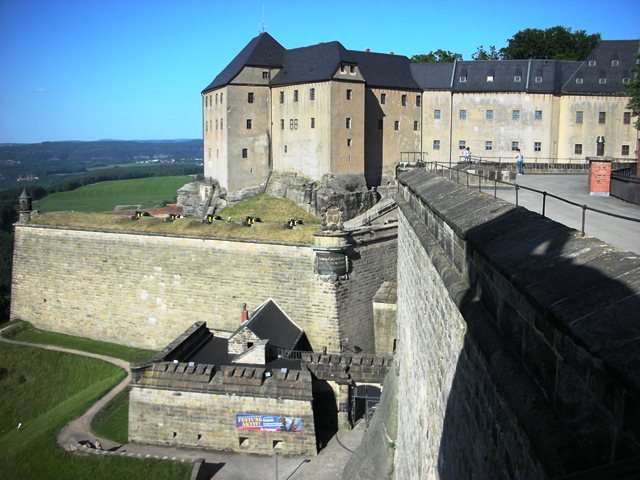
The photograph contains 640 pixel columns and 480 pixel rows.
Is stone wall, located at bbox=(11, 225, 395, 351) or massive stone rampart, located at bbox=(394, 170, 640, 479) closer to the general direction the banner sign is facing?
the massive stone rampart

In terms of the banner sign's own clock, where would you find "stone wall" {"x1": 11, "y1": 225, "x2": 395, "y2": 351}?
The stone wall is roughly at 5 o'clock from the banner sign.

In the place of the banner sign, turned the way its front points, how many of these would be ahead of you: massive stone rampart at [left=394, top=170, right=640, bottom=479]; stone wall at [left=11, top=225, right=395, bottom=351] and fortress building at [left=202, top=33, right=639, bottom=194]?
1

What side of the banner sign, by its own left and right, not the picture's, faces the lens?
front

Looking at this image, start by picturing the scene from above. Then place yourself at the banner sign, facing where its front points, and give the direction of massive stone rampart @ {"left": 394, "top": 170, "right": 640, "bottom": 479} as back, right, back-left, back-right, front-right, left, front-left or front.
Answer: front

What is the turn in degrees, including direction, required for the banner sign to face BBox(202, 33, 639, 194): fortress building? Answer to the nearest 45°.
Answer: approximately 180°
